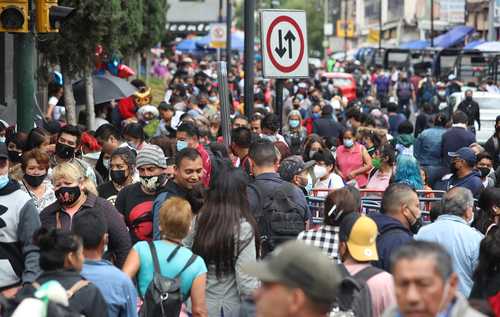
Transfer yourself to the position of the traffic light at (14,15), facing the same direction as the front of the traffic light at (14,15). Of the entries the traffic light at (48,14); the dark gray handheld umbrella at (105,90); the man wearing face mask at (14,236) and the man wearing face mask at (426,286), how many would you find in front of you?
2

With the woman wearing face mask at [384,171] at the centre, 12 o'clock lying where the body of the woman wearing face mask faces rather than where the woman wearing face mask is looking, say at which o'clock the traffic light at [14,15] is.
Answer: The traffic light is roughly at 1 o'clock from the woman wearing face mask.

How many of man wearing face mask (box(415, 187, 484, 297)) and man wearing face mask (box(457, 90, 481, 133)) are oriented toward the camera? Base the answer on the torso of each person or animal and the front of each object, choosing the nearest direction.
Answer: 1

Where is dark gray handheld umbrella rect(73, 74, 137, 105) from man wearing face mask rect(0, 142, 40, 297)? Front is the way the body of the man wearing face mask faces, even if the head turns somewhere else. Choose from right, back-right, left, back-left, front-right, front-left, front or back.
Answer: back

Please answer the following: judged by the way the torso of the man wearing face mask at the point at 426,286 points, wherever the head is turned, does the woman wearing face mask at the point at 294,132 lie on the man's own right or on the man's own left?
on the man's own right
